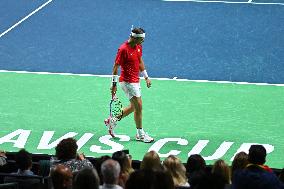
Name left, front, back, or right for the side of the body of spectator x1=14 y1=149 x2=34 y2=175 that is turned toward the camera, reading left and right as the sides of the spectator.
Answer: back

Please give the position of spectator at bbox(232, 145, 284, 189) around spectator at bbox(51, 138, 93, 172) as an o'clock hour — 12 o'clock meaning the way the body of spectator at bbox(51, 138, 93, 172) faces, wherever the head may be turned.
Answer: spectator at bbox(232, 145, 284, 189) is roughly at 4 o'clock from spectator at bbox(51, 138, 93, 172).

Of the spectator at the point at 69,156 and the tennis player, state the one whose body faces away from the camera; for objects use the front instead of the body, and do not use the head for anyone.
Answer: the spectator

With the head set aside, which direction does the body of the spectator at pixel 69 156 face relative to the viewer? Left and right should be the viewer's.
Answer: facing away from the viewer

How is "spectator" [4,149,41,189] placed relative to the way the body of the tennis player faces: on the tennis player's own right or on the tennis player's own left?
on the tennis player's own right

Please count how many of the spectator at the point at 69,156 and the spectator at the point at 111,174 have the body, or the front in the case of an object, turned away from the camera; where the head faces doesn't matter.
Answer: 2

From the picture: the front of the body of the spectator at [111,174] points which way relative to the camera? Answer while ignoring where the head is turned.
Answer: away from the camera

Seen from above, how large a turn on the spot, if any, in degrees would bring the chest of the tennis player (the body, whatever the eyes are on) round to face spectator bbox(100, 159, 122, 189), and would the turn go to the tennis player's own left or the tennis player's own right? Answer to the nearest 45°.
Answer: approximately 45° to the tennis player's own right

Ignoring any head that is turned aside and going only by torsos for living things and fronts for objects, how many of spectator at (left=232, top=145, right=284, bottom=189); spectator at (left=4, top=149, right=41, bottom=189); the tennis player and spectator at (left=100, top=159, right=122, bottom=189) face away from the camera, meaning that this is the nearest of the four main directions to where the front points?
3

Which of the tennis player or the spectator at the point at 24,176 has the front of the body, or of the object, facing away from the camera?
the spectator

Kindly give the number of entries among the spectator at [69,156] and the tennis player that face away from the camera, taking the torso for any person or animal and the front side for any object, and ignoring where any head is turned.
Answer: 1

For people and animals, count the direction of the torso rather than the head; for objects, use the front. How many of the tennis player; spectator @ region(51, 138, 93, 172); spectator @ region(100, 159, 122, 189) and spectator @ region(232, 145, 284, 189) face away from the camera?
3

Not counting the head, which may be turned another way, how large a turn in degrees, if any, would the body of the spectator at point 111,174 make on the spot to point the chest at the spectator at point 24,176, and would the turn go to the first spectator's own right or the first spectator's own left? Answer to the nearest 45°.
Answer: approximately 45° to the first spectator's own left

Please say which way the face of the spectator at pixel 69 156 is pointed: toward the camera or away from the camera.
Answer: away from the camera

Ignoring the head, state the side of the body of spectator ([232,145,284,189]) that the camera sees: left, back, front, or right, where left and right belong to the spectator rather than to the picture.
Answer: back
